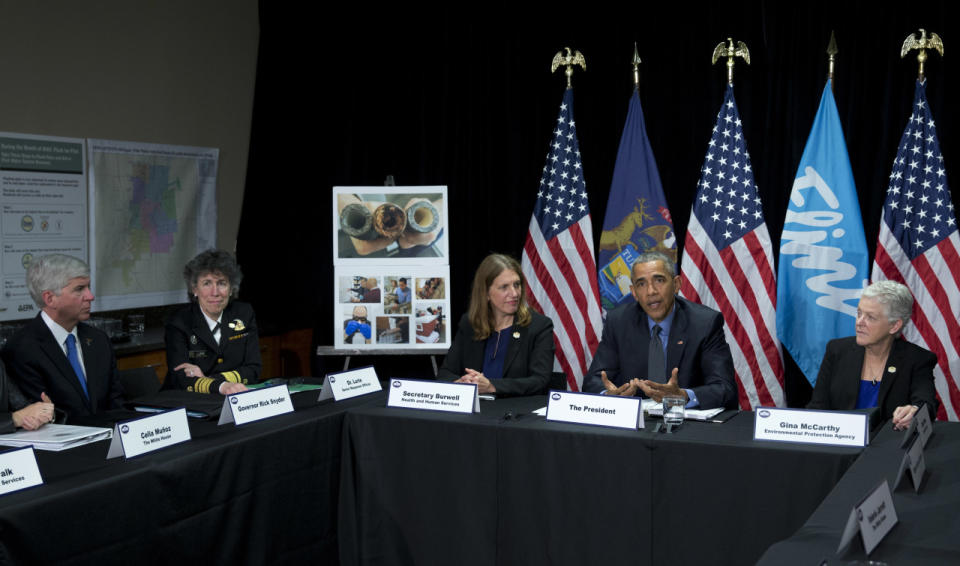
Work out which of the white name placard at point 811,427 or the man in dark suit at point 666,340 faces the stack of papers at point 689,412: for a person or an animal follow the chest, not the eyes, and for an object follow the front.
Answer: the man in dark suit

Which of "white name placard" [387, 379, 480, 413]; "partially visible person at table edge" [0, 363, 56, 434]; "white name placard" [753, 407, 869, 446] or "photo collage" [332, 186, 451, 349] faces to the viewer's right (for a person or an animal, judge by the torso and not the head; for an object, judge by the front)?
the partially visible person at table edge

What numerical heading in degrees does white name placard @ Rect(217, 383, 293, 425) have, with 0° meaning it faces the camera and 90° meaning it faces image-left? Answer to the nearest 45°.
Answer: approximately 315°

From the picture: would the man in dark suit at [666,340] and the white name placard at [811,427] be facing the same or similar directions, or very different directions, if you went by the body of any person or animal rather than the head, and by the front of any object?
same or similar directions

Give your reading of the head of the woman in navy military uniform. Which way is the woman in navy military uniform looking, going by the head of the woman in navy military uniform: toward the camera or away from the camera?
toward the camera

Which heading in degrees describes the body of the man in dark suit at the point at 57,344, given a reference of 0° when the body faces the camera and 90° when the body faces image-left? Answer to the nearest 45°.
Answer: approximately 315°

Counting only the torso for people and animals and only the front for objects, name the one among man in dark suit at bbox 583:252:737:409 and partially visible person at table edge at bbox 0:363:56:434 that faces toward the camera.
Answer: the man in dark suit

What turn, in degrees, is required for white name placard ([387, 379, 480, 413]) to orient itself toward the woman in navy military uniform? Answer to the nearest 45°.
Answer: approximately 135° to its right

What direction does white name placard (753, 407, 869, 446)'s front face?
toward the camera

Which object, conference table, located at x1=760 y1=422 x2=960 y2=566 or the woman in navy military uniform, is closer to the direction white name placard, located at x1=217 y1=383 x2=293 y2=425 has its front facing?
the conference table

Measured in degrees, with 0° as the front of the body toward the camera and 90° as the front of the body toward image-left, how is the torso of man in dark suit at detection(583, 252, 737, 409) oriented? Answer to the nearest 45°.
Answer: approximately 0°

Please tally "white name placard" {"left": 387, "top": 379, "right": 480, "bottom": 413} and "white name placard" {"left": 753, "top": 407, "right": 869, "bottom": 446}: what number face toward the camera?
2

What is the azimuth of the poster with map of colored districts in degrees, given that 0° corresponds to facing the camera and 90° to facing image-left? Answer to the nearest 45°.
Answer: approximately 315°

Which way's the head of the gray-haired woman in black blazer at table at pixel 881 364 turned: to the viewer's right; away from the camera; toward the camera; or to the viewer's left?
to the viewer's left

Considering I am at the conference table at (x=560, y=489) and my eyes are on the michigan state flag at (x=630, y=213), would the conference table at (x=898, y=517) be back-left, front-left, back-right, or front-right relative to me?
back-right

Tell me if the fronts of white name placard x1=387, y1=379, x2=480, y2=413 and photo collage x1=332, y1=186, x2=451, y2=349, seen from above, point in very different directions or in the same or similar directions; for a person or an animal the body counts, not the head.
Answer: same or similar directions

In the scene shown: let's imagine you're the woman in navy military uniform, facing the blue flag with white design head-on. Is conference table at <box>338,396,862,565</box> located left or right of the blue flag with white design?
right
